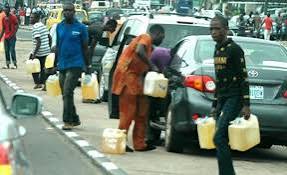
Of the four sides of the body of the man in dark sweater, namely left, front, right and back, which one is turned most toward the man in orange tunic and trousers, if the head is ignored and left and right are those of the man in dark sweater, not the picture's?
right

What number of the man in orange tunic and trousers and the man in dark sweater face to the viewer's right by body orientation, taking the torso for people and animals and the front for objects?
1

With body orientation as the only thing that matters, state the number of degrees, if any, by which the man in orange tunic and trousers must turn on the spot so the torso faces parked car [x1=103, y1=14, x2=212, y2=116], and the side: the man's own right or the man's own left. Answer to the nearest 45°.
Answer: approximately 90° to the man's own left

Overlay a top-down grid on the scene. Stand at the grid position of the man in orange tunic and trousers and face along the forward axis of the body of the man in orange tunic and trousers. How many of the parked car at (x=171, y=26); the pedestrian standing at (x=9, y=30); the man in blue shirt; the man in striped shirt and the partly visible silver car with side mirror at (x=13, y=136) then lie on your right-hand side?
1

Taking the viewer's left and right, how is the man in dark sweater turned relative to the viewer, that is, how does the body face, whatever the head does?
facing the viewer and to the left of the viewer

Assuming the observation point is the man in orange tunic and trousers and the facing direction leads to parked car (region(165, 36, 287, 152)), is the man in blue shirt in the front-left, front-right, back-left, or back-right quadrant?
back-left

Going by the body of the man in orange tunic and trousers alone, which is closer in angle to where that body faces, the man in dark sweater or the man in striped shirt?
the man in dark sweater

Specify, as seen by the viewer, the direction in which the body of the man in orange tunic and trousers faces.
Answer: to the viewer's right
